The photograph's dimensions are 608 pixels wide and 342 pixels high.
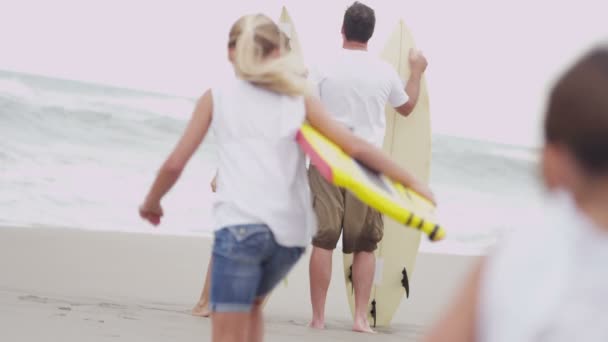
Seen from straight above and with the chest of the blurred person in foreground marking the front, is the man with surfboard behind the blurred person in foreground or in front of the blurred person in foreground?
in front

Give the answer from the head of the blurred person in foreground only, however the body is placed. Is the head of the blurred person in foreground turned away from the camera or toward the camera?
away from the camera

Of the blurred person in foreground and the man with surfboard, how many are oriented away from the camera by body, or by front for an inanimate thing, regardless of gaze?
2

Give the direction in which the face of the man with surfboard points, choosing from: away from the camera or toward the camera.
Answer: away from the camera

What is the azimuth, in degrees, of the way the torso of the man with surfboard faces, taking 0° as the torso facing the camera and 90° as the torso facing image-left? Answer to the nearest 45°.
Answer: approximately 180°

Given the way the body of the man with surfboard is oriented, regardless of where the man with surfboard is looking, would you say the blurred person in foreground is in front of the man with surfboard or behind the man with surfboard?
behind

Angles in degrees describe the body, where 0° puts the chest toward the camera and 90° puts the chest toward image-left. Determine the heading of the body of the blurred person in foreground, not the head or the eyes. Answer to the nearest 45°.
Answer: approximately 180°
